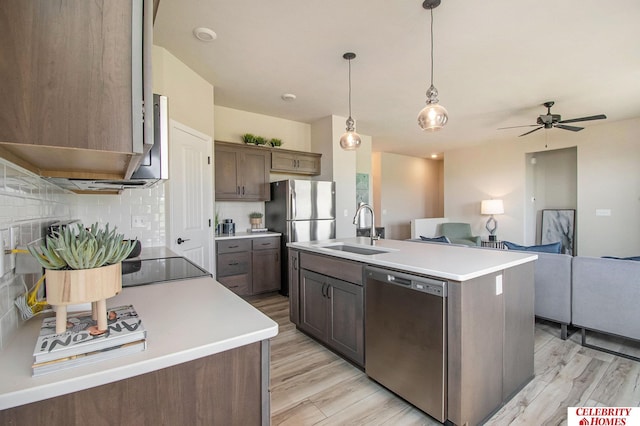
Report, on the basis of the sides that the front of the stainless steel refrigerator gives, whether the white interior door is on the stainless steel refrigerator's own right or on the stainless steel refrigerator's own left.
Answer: on the stainless steel refrigerator's own right

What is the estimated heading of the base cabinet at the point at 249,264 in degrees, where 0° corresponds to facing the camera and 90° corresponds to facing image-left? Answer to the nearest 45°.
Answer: approximately 315°

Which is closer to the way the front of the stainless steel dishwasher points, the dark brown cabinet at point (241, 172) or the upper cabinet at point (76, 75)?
the upper cabinet

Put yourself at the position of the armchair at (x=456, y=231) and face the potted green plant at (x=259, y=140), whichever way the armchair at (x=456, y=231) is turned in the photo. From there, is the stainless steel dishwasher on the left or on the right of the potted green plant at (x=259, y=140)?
left

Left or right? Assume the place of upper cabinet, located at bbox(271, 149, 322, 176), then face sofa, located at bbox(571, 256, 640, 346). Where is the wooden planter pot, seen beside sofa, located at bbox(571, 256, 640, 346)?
right

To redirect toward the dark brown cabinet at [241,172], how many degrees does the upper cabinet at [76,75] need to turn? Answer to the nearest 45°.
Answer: approximately 45° to its left

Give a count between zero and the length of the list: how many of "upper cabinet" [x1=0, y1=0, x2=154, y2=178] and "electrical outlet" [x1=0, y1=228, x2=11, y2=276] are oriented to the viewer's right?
2

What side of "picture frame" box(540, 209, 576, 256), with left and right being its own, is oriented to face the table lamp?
right

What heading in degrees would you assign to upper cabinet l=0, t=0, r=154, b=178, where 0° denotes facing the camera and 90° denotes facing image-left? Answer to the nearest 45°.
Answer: approximately 270°
